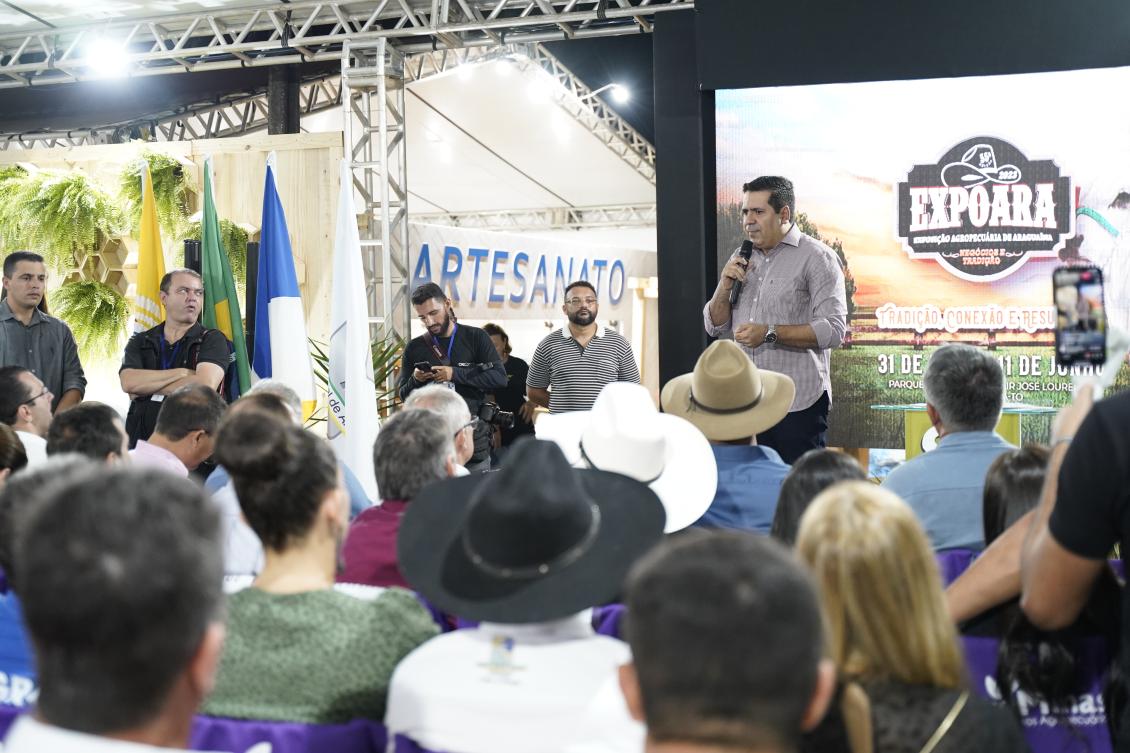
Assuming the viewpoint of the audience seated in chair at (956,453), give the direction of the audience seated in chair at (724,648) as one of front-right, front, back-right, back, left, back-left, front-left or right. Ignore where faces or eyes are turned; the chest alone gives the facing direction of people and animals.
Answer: back

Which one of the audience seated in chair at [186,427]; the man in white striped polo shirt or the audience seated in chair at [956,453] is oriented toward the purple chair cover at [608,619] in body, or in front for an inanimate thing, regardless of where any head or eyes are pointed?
the man in white striped polo shirt

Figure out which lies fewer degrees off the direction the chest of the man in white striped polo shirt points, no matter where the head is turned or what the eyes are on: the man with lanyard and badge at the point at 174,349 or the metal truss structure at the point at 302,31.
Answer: the man with lanyard and badge

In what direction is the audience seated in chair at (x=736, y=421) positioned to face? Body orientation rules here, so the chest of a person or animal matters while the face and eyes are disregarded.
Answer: away from the camera

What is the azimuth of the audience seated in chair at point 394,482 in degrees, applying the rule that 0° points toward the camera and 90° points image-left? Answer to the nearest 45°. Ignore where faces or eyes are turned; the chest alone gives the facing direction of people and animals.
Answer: approximately 225°

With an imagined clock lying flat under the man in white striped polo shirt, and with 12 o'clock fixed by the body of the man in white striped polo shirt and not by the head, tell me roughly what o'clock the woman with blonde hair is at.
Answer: The woman with blonde hair is roughly at 12 o'clock from the man in white striped polo shirt.

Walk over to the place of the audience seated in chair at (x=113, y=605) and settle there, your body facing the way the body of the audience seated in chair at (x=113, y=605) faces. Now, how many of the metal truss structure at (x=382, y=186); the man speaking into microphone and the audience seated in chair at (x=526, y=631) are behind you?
0

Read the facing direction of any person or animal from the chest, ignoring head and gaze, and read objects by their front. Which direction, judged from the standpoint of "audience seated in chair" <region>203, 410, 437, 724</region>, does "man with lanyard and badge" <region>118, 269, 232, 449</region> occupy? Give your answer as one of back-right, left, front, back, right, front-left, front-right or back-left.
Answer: front-left

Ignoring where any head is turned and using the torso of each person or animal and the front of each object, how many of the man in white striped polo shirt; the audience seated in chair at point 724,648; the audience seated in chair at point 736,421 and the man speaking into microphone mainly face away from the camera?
2

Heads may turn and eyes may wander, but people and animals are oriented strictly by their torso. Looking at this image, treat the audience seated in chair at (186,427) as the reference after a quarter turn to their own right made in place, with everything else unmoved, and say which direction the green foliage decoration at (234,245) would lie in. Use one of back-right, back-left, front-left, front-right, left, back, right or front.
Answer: back-left

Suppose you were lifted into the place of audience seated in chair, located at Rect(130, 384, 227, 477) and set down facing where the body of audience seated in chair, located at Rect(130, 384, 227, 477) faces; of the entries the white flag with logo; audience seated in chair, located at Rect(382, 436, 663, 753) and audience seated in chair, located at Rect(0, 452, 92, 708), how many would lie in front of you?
1

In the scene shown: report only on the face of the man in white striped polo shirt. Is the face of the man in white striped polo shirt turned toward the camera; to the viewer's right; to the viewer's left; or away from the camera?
toward the camera

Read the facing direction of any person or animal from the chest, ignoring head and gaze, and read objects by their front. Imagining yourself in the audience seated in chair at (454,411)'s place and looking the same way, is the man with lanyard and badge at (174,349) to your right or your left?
on your left

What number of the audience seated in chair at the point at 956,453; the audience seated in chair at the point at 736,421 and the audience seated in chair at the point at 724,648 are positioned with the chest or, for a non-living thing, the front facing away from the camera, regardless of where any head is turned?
3

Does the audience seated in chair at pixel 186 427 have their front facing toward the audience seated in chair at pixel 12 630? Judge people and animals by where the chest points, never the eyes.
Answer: no

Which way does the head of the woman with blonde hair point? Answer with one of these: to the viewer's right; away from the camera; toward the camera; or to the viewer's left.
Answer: away from the camera

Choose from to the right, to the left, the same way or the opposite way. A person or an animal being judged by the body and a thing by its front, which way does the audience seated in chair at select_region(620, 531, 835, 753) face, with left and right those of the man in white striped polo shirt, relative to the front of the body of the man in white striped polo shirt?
the opposite way

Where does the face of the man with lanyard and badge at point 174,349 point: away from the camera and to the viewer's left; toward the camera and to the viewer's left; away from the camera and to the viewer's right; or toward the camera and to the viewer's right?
toward the camera and to the viewer's right
